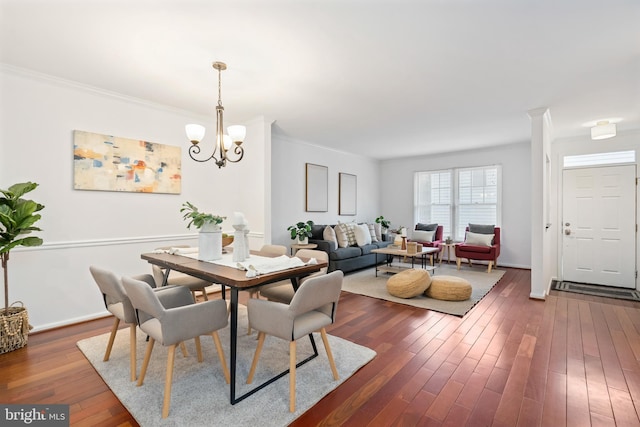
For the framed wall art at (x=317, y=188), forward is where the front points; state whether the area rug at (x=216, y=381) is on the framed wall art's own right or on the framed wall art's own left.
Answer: on the framed wall art's own right

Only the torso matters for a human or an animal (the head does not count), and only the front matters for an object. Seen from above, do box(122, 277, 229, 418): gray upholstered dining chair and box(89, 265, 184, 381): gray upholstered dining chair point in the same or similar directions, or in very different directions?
same or similar directions

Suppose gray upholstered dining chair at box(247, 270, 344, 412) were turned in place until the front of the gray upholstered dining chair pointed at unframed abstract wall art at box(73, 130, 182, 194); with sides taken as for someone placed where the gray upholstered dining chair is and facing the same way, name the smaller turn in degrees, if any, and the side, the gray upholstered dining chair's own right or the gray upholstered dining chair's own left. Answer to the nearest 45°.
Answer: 0° — it already faces it

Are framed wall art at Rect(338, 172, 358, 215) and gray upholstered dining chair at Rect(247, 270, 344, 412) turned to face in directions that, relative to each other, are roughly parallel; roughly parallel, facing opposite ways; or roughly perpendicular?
roughly parallel, facing opposite ways

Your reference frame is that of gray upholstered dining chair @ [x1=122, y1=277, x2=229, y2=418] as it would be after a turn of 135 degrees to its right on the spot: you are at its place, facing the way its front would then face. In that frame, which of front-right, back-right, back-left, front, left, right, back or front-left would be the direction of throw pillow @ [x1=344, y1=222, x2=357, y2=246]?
back-left

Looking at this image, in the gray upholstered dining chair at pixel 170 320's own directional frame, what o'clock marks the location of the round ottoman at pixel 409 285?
The round ottoman is roughly at 1 o'clock from the gray upholstered dining chair.

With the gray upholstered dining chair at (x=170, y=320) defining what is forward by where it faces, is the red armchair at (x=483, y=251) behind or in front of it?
in front

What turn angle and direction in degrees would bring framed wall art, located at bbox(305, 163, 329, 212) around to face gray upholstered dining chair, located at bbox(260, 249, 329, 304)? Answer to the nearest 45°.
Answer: approximately 45° to its right

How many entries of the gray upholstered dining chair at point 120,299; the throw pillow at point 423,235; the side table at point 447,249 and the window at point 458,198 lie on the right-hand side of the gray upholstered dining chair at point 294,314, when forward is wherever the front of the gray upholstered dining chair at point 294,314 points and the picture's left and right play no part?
3

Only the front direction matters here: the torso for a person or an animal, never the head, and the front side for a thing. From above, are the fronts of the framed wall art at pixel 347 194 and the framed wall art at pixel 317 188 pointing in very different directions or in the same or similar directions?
same or similar directions

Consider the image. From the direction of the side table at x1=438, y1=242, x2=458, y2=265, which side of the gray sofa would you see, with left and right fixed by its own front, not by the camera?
left

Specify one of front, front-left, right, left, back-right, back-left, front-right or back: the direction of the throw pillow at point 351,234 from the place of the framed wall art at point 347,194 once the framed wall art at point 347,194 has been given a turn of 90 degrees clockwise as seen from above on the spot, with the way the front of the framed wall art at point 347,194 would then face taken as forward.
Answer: front-left

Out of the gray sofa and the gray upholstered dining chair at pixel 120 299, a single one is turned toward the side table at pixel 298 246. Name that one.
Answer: the gray upholstered dining chair

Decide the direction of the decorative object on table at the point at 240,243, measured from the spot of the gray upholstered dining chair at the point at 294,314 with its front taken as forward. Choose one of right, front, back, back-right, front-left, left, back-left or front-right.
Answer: front

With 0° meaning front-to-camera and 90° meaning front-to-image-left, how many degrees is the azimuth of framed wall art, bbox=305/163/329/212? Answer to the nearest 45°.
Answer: approximately 315°

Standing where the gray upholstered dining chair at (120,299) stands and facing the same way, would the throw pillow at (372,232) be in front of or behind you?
in front

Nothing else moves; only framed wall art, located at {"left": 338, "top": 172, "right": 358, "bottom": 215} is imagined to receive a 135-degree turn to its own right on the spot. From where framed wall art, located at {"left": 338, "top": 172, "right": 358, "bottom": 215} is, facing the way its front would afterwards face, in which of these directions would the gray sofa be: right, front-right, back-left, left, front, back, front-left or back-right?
left

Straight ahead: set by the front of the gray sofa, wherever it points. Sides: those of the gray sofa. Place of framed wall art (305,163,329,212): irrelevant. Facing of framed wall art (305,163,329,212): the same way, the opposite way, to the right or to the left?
the same way

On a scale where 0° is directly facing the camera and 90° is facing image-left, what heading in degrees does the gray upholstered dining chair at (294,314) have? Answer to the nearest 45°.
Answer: approximately 135°

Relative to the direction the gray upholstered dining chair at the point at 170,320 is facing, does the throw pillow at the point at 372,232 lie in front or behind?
in front
